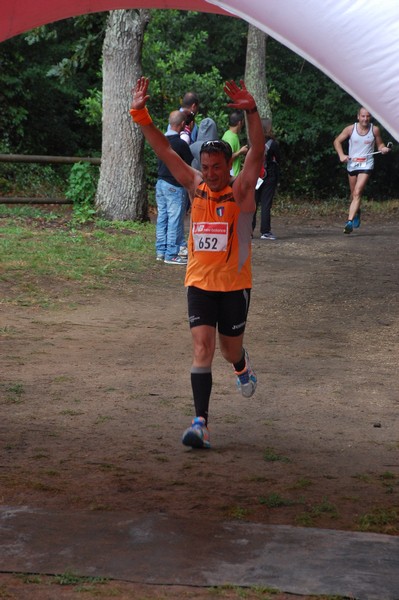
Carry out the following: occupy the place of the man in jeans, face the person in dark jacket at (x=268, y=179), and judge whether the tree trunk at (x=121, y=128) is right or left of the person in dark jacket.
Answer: left

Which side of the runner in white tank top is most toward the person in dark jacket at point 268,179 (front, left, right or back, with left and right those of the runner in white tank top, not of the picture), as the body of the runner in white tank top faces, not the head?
right

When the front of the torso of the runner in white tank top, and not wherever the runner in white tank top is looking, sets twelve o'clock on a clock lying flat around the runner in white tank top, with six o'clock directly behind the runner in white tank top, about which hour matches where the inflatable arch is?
The inflatable arch is roughly at 12 o'clock from the runner in white tank top.

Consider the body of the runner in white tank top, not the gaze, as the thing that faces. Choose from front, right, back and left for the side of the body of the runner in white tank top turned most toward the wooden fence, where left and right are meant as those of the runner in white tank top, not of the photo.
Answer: right

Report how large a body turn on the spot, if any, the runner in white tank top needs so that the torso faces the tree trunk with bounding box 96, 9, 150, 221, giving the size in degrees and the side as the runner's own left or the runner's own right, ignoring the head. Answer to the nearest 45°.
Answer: approximately 90° to the runner's own right

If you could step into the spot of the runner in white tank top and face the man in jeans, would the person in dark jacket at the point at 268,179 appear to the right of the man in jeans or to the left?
right

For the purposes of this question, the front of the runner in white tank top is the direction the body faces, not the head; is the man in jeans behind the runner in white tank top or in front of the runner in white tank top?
in front

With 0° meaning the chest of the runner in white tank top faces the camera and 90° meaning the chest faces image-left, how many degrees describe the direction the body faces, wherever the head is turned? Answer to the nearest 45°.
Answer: approximately 0°

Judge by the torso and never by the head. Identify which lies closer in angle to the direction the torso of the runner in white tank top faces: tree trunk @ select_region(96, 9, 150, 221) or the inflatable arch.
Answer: the inflatable arch

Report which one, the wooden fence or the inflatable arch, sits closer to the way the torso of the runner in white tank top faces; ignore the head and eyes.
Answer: the inflatable arch

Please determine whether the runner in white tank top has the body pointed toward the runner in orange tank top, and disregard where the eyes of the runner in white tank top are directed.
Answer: yes
